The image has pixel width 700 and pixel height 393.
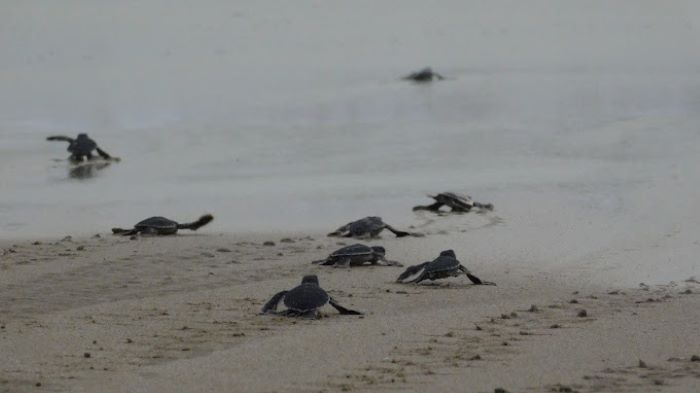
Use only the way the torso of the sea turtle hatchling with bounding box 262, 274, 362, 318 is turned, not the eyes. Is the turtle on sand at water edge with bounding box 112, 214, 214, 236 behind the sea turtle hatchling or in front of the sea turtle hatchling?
in front

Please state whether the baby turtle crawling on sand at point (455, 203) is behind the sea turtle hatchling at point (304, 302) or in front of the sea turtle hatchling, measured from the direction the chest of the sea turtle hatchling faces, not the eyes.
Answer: in front

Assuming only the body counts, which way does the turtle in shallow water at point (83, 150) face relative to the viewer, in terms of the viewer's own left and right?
facing away from the viewer

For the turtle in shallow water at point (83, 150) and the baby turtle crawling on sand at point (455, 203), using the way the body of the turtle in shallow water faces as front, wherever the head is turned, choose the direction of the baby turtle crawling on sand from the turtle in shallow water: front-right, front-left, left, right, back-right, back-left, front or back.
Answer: back-right

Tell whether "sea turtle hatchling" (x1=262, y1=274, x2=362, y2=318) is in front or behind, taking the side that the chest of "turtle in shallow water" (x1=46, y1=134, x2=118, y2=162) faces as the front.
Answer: behind

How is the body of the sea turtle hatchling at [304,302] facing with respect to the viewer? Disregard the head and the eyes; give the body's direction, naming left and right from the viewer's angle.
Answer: facing away from the viewer

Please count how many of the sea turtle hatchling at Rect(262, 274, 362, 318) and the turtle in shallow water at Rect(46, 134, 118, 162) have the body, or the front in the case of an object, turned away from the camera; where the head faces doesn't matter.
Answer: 2
